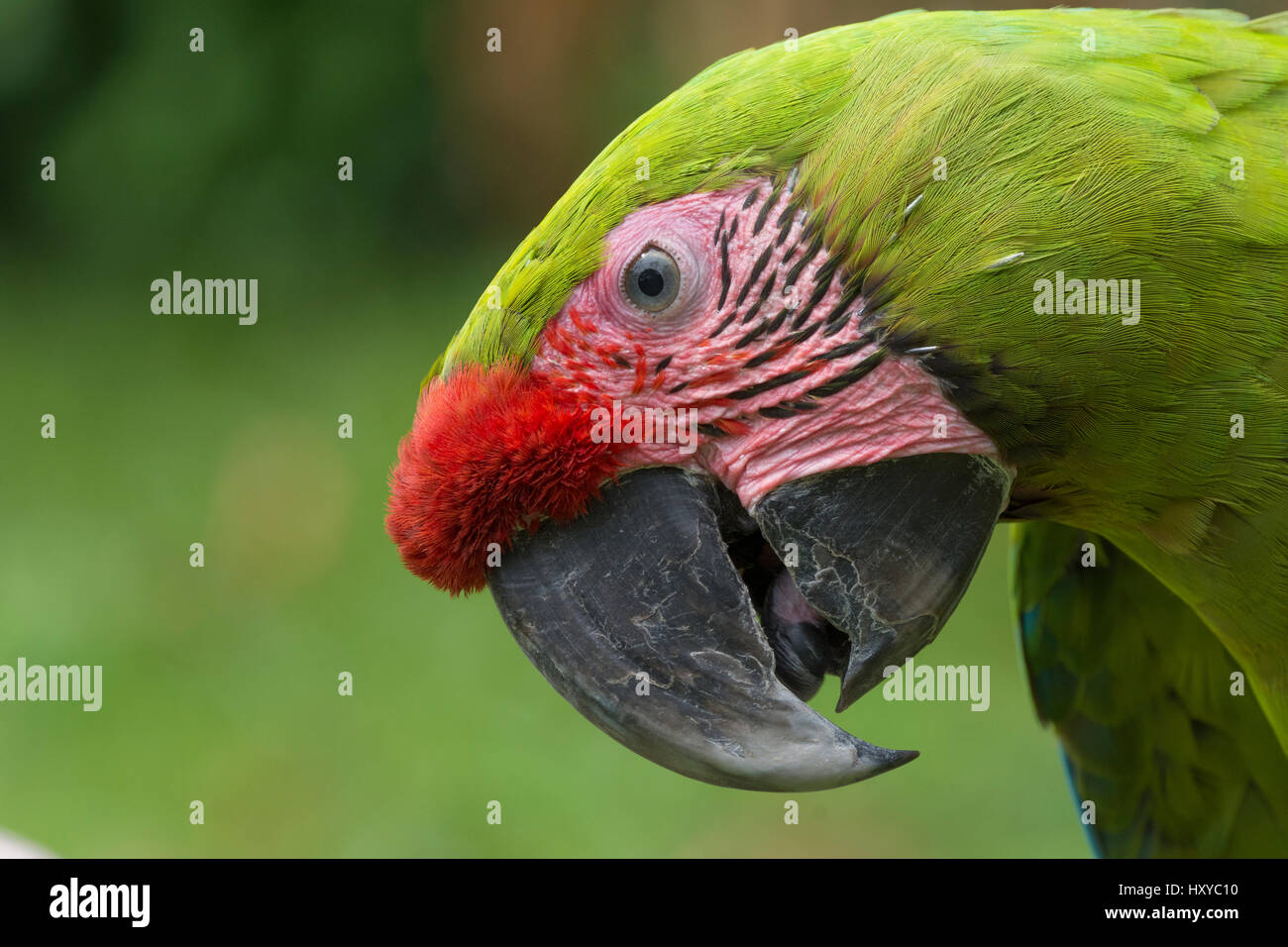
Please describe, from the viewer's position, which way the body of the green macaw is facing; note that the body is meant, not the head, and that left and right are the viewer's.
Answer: facing to the left of the viewer
